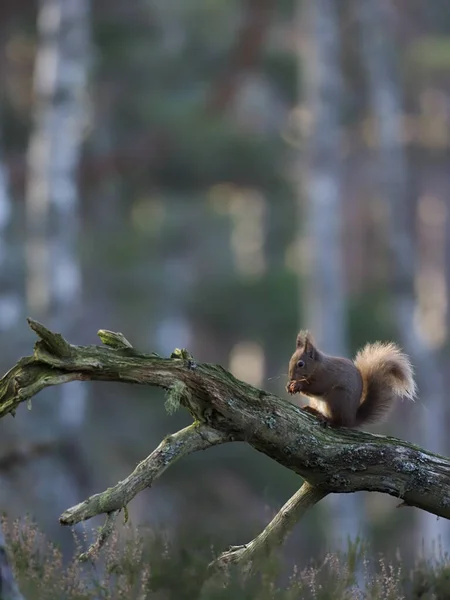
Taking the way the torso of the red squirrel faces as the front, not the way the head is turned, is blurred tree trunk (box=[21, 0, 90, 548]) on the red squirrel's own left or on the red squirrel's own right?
on the red squirrel's own right

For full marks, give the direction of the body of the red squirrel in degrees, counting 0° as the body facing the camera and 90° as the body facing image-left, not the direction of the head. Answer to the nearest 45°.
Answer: approximately 90°

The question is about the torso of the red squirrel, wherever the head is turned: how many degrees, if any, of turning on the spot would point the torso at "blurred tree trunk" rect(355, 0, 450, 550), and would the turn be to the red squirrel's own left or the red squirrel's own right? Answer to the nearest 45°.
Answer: approximately 90° to the red squirrel's own right

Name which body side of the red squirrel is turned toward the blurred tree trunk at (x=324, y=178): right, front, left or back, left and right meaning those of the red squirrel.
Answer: right
